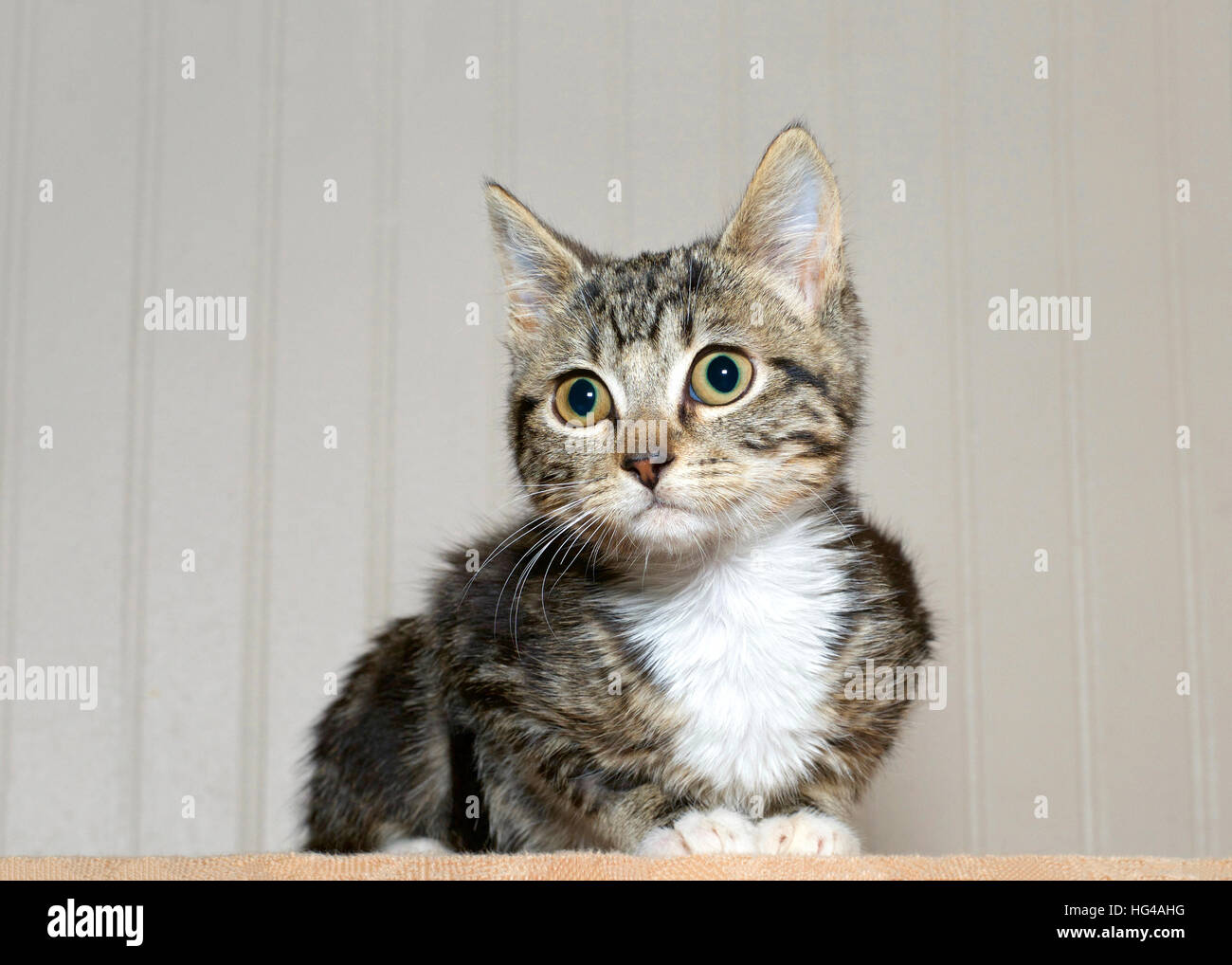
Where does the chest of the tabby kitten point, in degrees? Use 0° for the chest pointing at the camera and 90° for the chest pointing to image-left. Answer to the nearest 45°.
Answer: approximately 315°
